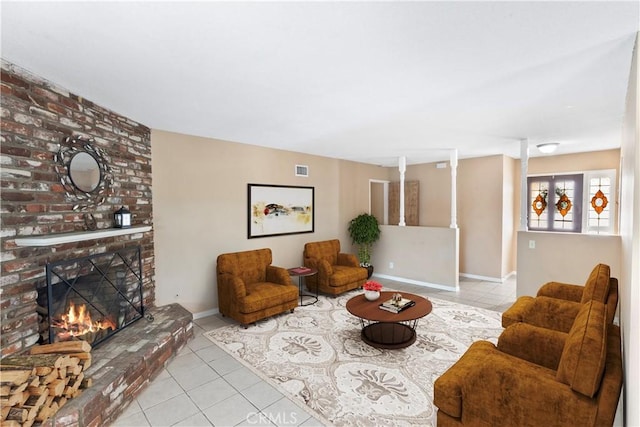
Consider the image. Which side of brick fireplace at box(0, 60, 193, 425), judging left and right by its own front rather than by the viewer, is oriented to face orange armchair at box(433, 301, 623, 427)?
front

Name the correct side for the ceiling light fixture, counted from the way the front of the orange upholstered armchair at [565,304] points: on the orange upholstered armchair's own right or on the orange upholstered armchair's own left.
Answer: on the orange upholstered armchair's own right

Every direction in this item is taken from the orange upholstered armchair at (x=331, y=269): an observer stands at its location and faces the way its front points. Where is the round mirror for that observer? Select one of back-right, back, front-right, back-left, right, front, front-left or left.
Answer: right

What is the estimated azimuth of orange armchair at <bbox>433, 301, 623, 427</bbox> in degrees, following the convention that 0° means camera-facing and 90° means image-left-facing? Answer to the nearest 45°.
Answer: approximately 90°

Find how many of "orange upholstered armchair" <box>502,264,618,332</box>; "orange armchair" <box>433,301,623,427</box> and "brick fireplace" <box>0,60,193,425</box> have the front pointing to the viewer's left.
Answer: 2

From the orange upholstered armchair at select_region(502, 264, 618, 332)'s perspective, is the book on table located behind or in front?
in front

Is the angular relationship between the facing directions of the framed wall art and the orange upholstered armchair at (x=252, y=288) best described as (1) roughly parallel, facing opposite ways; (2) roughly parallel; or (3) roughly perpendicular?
roughly parallel

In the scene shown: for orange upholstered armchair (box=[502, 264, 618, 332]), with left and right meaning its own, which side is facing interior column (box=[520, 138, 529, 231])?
right

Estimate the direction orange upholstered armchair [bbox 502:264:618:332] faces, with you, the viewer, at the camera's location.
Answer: facing to the left of the viewer

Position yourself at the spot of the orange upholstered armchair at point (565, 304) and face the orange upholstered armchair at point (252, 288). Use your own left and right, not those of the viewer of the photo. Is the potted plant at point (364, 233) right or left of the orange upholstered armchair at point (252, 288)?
right

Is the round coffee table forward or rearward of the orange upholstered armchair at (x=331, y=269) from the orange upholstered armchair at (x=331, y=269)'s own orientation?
forward

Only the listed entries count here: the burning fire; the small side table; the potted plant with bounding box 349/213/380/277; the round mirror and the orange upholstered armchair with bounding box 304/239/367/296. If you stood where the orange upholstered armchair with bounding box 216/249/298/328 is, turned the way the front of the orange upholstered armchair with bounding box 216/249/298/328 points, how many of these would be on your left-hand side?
3

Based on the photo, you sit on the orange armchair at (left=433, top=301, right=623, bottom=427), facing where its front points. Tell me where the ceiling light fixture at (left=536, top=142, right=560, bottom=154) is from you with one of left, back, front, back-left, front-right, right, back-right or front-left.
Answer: right

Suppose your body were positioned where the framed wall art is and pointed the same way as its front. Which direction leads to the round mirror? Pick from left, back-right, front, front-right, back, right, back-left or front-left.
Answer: right

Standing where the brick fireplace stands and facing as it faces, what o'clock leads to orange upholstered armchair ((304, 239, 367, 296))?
The orange upholstered armchair is roughly at 10 o'clock from the brick fireplace.

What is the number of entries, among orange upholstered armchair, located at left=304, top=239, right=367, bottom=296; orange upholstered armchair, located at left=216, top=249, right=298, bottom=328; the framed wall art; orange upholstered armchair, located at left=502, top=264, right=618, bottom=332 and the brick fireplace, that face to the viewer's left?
1
